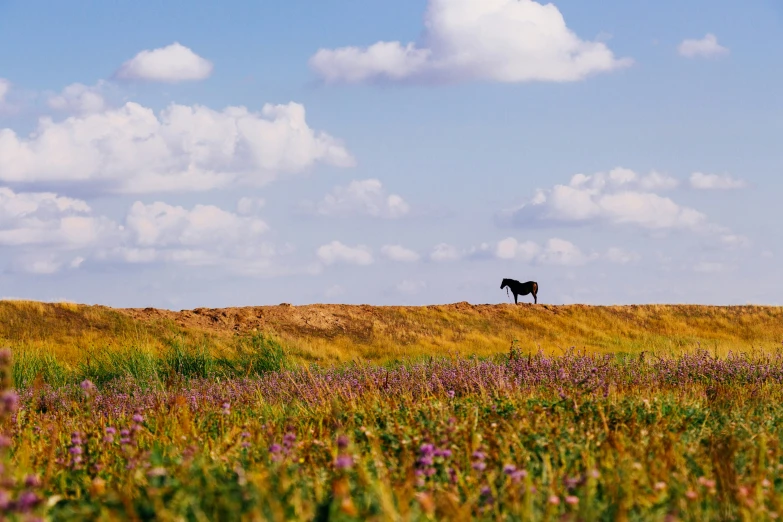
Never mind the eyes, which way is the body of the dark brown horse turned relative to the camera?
to the viewer's left
